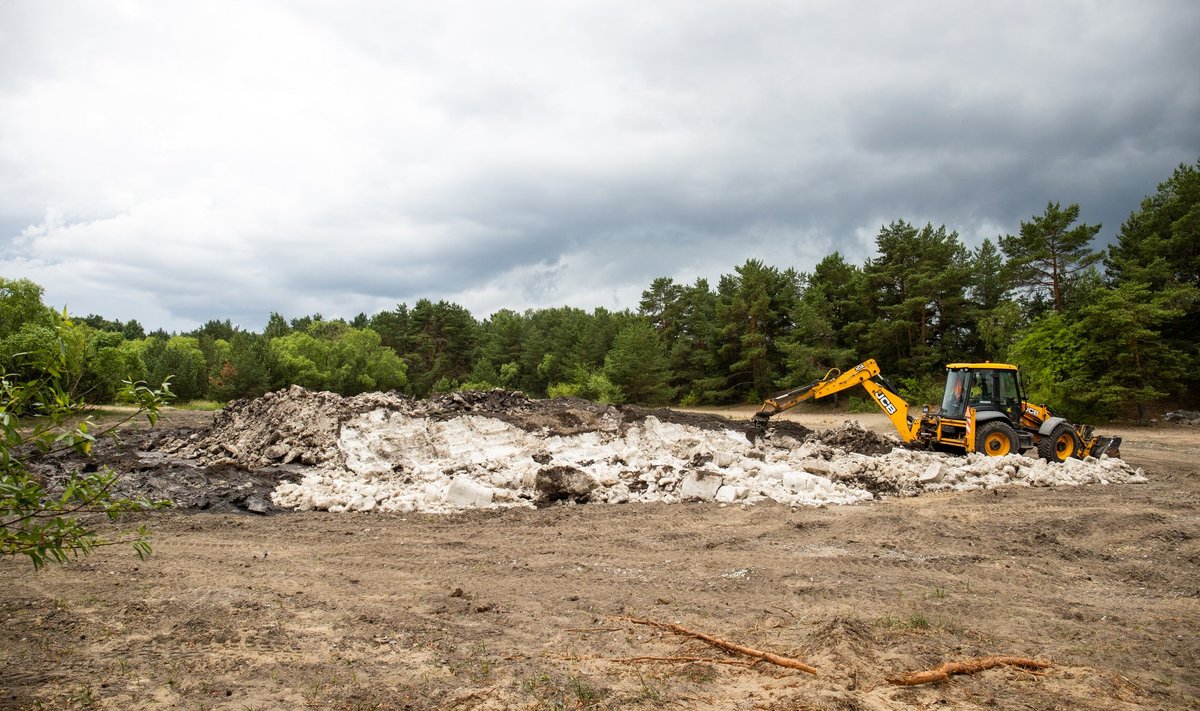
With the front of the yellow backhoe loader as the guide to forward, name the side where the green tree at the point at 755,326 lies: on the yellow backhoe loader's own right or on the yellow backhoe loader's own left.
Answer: on the yellow backhoe loader's own left

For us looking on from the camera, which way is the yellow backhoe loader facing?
facing to the right of the viewer

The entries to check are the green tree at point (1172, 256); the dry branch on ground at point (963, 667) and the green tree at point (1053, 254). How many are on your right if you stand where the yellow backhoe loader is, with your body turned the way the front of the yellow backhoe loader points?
1

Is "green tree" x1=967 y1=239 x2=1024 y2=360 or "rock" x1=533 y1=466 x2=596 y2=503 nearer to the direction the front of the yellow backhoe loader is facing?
the green tree

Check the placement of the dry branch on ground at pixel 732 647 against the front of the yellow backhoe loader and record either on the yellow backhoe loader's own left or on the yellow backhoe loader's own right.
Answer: on the yellow backhoe loader's own right

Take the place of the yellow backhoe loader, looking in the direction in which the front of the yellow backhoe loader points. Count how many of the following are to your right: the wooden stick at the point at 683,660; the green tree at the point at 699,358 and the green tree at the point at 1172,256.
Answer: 1

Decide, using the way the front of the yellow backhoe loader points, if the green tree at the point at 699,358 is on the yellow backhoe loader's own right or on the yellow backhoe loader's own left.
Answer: on the yellow backhoe loader's own left

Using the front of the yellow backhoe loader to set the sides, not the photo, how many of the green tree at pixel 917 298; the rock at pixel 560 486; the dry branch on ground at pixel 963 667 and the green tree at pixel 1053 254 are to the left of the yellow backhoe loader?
2

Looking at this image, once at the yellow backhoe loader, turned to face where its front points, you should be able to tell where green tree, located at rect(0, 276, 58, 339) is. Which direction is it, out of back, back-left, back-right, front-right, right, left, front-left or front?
back

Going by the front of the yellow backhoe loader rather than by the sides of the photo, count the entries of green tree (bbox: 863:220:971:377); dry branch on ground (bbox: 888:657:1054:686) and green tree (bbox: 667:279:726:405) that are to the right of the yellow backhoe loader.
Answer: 1
